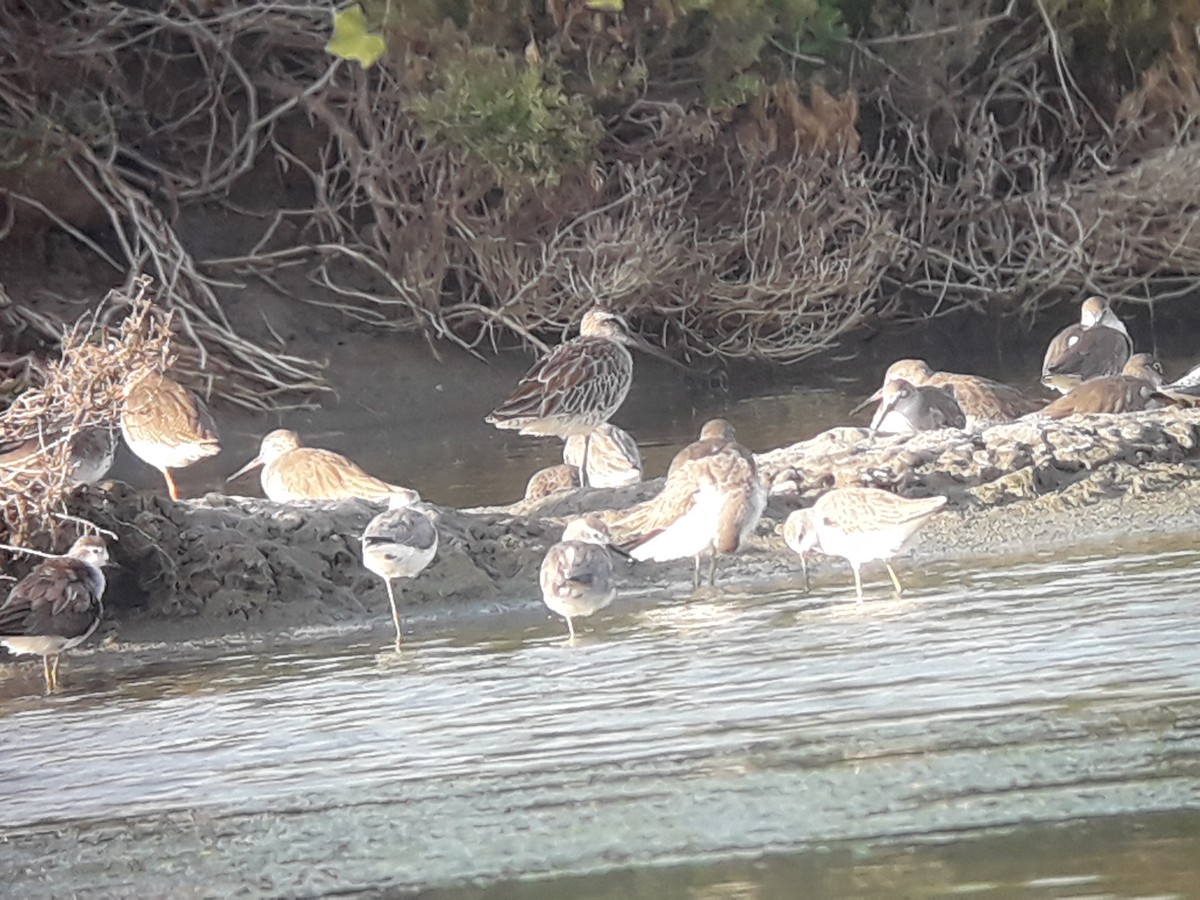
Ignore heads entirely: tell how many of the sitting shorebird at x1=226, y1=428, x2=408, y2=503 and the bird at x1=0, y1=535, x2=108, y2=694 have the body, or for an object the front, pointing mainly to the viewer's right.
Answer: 1

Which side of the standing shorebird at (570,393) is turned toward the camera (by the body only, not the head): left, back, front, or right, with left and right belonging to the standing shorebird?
right

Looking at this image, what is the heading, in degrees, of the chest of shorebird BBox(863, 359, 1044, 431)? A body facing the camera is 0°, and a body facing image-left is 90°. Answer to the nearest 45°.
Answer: approximately 90°

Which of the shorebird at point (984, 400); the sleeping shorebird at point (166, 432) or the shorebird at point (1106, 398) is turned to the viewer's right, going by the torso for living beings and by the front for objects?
the shorebird at point (1106, 398)

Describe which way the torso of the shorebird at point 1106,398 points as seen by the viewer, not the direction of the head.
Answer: to the viewer's right

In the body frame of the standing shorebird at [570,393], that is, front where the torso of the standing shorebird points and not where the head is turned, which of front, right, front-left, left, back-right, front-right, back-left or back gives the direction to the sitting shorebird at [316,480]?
back-right

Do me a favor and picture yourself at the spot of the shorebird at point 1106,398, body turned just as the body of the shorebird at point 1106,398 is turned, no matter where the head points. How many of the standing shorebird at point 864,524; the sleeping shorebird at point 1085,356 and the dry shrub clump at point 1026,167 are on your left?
2

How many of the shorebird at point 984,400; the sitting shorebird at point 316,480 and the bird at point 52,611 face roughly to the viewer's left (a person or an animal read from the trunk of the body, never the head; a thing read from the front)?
2

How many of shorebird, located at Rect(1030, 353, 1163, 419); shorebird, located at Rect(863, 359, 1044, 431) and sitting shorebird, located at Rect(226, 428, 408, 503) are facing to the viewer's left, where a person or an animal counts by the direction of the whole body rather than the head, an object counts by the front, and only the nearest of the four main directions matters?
2

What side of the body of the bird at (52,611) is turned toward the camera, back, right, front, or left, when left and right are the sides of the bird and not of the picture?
right

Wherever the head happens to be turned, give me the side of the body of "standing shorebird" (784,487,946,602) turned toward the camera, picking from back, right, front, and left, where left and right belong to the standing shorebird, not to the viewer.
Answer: left
